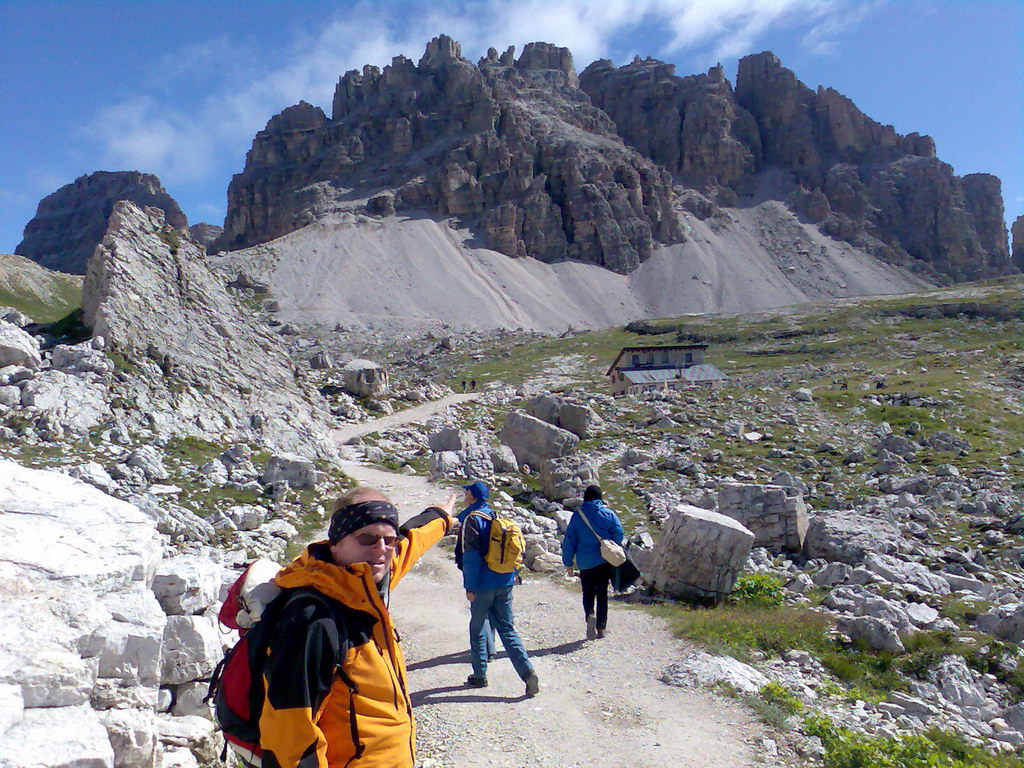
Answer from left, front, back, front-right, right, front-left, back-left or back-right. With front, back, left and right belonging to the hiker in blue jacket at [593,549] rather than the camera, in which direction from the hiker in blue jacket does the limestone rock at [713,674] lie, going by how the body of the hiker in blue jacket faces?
back-right

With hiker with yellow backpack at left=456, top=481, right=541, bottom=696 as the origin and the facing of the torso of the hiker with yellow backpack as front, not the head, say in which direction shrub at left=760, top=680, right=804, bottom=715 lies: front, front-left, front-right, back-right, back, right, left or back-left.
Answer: back-right

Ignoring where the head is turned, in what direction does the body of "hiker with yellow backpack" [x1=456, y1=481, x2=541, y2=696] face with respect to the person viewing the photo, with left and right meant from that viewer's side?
facing away from the viewer and to the left of the viewer

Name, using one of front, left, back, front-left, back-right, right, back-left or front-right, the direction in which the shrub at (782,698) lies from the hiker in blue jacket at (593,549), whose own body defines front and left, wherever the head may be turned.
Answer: back-right

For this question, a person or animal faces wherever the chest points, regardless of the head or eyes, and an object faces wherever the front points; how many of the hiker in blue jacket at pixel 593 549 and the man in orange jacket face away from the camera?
1

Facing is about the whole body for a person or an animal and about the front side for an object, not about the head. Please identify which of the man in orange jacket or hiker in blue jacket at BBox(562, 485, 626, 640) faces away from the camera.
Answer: the hiker in blue jacket

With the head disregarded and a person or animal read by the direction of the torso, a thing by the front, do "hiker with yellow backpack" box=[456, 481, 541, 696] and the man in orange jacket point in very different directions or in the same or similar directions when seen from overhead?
very different directions

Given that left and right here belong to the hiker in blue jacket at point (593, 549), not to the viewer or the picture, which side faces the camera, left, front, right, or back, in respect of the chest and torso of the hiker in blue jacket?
back

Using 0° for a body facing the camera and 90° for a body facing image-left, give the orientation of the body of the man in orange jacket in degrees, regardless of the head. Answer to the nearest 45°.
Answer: approximately 315°
